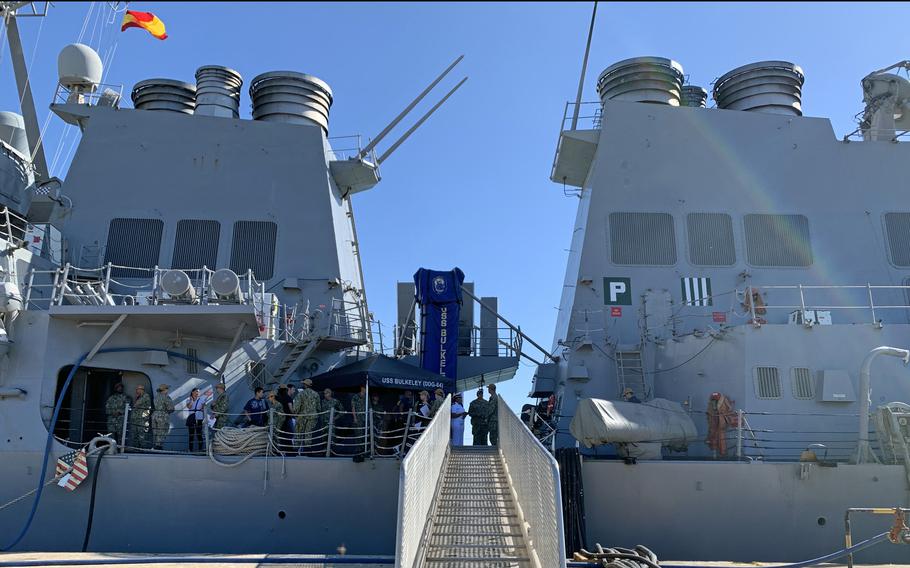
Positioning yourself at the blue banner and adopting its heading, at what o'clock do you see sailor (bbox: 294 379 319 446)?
The sailor is roughly at 1 o'clock from the blue banner.

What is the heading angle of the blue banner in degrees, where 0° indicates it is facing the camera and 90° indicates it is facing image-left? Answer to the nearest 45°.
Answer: approximately 0°

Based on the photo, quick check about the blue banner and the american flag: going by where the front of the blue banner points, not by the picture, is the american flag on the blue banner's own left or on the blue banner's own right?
on the blue banner's own right

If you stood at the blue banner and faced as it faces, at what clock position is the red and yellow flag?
The red and yellow flag is roughly at 3 o'clock from the blue banner.
